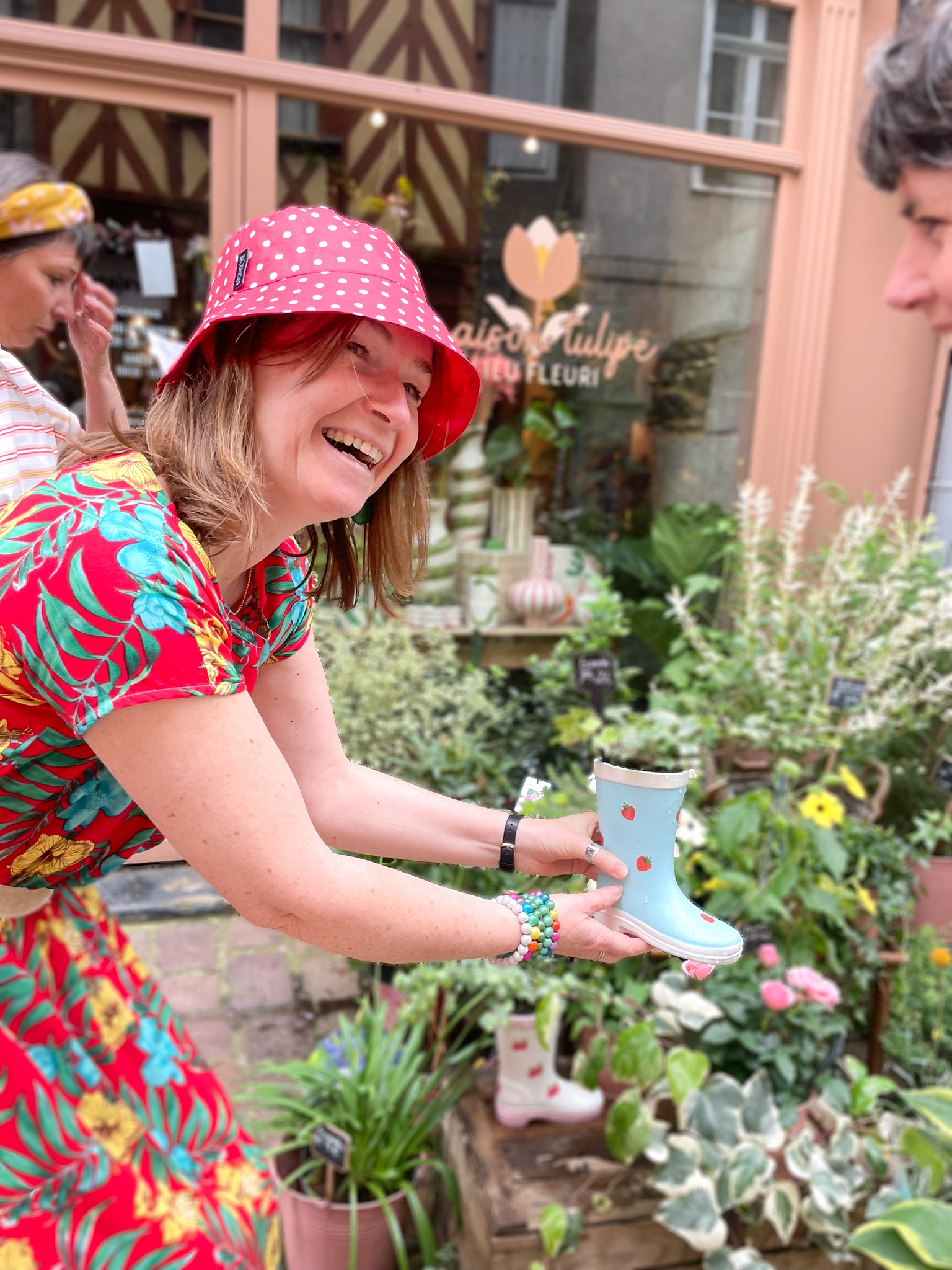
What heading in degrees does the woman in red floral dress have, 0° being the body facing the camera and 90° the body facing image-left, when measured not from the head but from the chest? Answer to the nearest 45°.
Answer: approximately 270°

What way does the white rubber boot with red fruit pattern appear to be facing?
to the viewer's right

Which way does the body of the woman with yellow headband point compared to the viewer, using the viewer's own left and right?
facing to the right of the viewer

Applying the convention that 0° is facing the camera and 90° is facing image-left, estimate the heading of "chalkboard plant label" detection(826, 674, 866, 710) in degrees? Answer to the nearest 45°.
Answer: approximately 0°

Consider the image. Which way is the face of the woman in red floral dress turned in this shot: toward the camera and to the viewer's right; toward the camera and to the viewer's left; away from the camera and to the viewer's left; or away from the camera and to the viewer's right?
toward the camera and to the viewer's right

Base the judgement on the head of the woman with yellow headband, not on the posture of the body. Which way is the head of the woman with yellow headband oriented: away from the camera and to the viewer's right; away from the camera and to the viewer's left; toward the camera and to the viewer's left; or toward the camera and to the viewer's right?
toward the camera and to the viewer's right

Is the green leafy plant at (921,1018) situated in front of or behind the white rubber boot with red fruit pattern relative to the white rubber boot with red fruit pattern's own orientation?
in front
